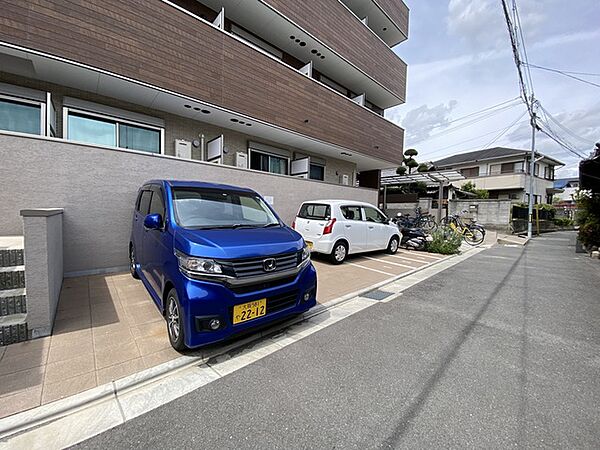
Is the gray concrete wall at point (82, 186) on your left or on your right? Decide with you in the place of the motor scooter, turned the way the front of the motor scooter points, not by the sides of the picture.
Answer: on your left

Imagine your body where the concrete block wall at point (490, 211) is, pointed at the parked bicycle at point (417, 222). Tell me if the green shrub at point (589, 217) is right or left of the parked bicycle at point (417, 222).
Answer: left

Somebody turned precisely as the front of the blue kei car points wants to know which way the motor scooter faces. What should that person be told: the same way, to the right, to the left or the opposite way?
the opposite way

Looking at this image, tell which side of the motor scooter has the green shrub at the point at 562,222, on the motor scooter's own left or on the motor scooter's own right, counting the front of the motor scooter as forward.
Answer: on the motor scooter's own right

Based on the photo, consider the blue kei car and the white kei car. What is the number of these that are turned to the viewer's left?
0

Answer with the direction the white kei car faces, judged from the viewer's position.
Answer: facing away from the viewer and to the right of the viewer

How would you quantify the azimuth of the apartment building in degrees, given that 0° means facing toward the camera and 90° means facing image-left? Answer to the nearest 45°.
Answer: approximately 315°
